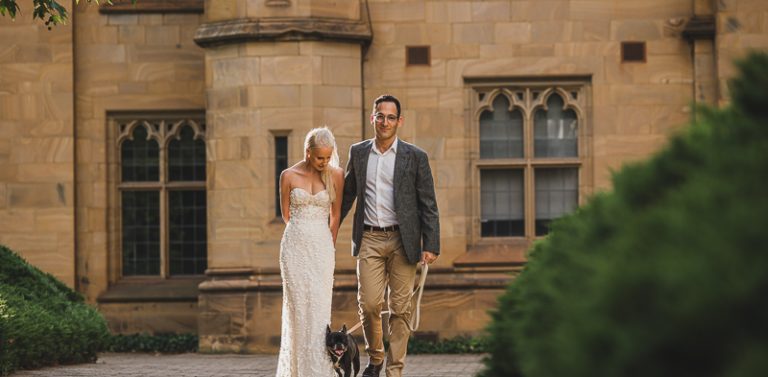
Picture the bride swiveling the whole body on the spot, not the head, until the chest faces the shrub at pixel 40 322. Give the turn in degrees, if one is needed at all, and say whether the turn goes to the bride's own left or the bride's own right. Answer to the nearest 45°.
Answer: approximately 135° to the bride's own right

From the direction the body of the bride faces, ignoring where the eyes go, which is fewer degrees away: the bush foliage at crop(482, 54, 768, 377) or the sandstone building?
the bush foliage

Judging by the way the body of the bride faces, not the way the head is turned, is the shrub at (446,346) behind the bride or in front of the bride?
behind

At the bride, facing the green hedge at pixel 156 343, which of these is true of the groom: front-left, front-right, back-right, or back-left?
back-right

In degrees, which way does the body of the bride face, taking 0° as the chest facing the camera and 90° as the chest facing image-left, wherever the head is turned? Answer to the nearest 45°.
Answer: approximately 0°

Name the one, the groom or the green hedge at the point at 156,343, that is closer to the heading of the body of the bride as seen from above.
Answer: the groom

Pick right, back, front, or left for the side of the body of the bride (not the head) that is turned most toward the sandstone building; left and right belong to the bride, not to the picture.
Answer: back
